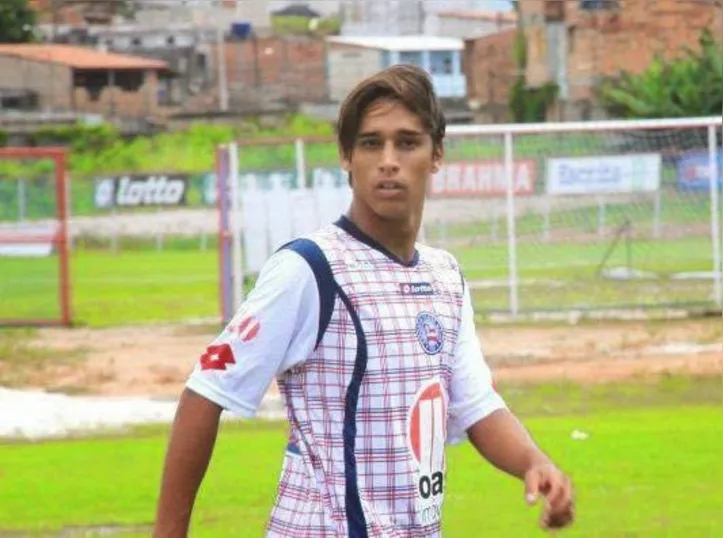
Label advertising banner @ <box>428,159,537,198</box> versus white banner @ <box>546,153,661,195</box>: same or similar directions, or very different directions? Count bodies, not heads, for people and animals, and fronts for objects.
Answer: same or similar directions

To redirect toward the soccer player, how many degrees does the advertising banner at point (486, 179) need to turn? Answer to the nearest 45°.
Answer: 0° — it already faces them

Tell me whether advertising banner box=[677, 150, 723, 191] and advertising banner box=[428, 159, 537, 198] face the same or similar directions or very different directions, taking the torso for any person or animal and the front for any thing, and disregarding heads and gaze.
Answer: same or similar directions

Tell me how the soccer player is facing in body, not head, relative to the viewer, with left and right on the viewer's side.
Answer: facing the viewer and to the right of the viewer

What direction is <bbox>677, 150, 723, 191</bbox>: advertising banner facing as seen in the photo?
toward the camera

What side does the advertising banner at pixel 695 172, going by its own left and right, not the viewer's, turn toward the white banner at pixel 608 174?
right

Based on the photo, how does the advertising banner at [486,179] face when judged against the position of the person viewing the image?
facing the viewer

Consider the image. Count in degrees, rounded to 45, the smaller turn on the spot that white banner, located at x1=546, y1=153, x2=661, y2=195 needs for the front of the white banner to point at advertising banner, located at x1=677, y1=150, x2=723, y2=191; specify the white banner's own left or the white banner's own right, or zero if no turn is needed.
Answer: approximately 90° to the white banner's own left

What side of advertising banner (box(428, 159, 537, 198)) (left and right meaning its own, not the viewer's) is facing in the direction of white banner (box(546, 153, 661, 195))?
left

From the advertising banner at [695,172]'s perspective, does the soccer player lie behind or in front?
in front

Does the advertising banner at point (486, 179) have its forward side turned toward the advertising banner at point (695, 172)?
no

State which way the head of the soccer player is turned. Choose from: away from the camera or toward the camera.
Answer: toward the camera

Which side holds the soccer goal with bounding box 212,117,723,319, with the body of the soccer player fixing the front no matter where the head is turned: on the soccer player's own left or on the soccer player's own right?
on the soccer player's own left

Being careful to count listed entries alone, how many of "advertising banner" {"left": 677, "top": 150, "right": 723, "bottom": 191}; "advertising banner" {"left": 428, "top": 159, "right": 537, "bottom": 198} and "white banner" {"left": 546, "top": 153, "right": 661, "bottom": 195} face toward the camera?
3

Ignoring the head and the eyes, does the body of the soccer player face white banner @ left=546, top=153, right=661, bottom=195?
no

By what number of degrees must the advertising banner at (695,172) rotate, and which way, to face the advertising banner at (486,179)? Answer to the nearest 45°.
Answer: approximately 90° to its right
